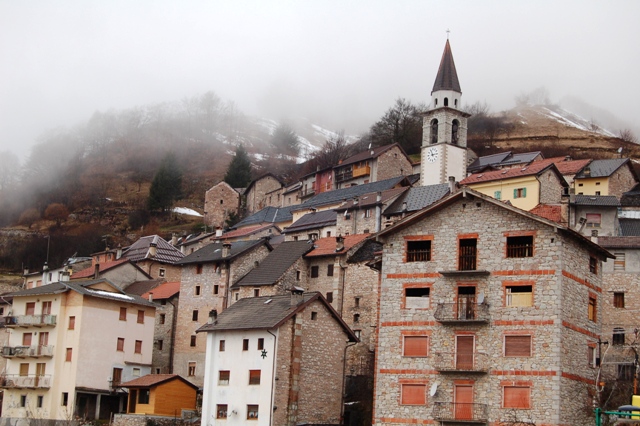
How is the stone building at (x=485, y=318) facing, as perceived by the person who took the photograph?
facing the viewer
